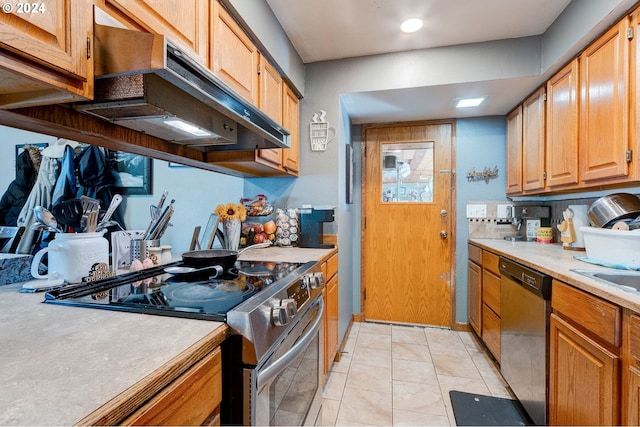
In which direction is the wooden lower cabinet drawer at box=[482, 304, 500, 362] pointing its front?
to the viewer's left

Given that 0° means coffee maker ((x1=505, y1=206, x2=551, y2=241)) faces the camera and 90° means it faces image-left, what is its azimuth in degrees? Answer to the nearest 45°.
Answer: approximately 90°

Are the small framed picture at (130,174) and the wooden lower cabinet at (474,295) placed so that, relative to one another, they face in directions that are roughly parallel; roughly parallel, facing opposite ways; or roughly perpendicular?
roughly parallel, facing opposite ways

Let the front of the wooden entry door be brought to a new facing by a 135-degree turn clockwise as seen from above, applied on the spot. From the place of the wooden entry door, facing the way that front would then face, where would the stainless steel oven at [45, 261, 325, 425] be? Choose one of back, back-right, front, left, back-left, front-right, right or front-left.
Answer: back-left

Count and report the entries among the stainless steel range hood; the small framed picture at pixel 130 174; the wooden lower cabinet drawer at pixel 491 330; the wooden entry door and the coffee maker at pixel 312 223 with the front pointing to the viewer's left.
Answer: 1

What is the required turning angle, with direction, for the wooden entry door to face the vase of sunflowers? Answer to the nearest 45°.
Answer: approximately 45° to its right

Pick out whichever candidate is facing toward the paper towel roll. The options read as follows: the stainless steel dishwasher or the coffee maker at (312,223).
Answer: the coffee maker

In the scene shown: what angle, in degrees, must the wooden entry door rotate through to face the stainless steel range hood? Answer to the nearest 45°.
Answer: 0° — it already faces it

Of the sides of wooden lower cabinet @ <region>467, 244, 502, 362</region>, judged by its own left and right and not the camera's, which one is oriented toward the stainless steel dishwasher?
left

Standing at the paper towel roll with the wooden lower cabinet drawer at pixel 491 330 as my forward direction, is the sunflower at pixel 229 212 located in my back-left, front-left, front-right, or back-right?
front-left

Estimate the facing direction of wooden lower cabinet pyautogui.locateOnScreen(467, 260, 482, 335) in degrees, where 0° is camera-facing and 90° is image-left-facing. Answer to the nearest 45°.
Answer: approximately 90°

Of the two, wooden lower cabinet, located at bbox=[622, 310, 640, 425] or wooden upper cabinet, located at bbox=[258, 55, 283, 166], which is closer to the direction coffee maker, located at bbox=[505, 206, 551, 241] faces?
the wooden upper cabinet

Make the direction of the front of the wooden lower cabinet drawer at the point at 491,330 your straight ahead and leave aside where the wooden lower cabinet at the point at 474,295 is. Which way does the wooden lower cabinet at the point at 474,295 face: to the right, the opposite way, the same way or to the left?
the same way

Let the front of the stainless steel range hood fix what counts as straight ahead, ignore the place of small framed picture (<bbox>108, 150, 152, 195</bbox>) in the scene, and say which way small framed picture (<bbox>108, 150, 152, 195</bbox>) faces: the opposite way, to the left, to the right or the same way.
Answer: the same way

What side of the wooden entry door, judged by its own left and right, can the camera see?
front

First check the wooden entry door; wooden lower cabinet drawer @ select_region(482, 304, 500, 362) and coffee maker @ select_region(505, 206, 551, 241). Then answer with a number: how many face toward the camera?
1

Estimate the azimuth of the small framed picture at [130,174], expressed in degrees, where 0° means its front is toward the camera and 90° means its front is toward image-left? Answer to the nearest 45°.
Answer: approximately 315°

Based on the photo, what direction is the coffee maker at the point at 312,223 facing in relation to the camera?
to the viewer's right

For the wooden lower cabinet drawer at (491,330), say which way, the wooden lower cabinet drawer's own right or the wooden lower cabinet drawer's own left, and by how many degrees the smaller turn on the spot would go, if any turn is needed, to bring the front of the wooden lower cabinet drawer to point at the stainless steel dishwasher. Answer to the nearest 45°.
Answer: approximately 90° to the wooden lower cabinet drawer's own left

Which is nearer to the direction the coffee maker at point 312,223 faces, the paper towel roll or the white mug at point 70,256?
the paper towel roll

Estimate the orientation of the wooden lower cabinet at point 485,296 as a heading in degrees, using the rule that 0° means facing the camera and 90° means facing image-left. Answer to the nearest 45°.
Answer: approximately 90°

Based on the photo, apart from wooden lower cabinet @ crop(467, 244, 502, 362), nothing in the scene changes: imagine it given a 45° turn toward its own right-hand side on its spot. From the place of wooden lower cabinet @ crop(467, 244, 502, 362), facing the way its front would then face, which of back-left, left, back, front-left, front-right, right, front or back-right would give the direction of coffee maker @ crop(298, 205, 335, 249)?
left

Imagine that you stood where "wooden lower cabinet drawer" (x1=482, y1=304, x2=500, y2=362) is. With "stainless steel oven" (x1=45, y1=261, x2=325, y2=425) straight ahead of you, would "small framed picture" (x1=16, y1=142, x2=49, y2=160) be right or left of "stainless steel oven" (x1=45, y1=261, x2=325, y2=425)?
right

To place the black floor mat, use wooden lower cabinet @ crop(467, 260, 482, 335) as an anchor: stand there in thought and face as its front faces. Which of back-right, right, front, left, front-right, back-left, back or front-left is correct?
left
